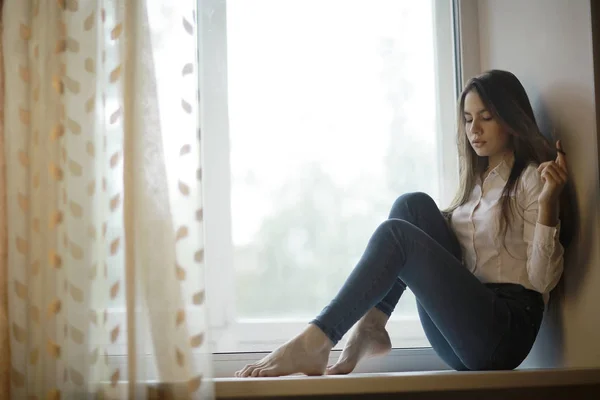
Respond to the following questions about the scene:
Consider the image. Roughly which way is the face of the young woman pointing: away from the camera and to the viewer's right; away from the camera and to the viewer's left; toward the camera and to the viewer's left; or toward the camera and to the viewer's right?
toward the camera and to the viewer's left

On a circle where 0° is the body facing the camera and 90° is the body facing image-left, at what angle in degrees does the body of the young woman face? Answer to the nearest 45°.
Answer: approximately 45°

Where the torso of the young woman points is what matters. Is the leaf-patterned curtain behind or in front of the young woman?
in front
